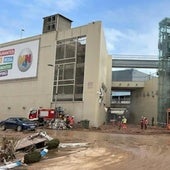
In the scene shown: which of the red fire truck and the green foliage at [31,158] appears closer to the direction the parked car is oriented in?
the green foliage
